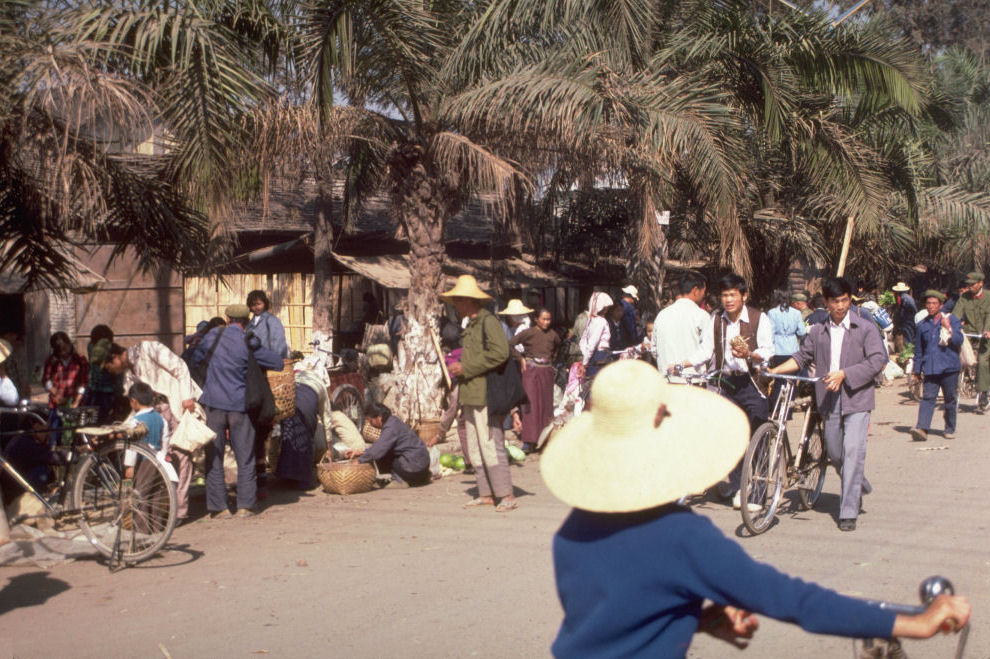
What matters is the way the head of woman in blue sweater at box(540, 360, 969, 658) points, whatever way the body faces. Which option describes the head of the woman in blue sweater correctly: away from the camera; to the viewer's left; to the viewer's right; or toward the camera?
away from the camera

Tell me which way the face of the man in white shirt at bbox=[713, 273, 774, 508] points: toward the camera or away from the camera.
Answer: toward the camera

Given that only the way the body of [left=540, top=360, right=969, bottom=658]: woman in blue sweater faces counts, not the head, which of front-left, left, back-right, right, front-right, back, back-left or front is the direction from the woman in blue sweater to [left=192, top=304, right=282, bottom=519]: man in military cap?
left

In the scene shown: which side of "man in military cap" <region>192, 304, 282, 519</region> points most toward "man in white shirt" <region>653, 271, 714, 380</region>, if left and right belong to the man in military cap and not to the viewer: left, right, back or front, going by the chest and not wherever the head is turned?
right

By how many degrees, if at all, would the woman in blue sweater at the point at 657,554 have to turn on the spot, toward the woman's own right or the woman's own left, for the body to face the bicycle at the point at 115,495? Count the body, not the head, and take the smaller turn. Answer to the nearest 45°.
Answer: approximately 90° to the woman's own left

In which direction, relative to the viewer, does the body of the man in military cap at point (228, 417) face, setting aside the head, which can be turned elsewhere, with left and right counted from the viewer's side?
facing away from the viewer

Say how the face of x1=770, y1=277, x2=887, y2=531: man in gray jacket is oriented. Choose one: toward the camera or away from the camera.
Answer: toward the camera

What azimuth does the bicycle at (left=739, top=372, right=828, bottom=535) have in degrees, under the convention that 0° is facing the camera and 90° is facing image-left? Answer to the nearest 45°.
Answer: approximately 45°

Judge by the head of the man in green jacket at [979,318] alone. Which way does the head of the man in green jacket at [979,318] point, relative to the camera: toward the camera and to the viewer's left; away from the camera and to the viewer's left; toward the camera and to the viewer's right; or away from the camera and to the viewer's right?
toward the camera and to the viewer's left

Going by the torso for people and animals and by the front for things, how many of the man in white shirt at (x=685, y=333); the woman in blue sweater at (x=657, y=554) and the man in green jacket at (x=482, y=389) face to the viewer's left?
1

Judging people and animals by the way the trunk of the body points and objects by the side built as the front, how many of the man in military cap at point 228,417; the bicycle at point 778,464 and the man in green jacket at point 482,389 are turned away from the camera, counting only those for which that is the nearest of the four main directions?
1

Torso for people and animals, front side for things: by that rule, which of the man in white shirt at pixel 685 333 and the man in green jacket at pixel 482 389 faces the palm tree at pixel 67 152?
the man in green jacket

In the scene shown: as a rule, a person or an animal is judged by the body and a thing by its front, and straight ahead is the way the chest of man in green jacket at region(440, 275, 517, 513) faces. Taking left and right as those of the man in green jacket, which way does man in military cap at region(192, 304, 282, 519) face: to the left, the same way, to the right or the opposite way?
to the right

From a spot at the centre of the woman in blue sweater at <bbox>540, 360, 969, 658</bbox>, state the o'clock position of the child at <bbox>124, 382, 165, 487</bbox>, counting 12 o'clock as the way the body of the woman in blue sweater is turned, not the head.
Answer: The child is roughly at 9 o'clock from the woman in blue sweater.

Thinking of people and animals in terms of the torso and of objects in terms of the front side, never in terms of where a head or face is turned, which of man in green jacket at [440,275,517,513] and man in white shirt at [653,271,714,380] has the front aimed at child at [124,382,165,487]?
the man in green jacket
